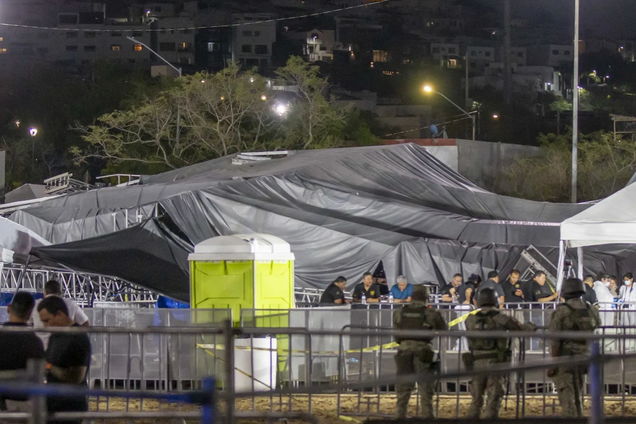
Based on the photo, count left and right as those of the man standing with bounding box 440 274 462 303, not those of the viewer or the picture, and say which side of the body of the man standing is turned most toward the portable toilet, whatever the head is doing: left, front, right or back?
right

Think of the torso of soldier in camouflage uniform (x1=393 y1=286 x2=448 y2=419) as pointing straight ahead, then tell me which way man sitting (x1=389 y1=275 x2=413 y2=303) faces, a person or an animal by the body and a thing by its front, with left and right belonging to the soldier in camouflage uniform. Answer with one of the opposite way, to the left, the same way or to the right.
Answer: the opposite way

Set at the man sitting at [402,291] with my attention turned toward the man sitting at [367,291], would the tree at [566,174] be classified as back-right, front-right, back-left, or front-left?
back-right

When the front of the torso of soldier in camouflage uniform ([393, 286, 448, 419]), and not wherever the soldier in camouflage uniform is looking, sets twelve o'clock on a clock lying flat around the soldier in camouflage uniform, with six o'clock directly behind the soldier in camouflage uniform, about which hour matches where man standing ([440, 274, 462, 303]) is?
The man standing is roughly at 12 o'clock from the soldier in camouflage uniform.

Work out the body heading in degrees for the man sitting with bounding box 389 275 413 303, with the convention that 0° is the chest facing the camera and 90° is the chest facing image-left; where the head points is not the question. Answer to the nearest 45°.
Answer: approximately 0°

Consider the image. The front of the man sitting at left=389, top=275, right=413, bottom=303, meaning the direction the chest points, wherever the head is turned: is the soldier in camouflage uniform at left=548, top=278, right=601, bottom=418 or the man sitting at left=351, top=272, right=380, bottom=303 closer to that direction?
the soldier in camouflage uniform

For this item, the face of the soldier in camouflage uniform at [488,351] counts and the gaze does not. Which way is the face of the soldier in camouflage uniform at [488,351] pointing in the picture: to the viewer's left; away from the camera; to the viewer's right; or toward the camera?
away from the camera

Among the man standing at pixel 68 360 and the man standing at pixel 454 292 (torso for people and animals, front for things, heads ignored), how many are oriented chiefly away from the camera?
0

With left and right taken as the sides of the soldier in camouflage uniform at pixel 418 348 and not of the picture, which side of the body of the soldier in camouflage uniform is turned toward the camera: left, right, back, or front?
back

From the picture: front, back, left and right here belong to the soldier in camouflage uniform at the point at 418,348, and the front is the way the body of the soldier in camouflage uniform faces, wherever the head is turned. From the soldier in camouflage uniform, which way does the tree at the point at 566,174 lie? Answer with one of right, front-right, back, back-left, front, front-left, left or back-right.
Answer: front

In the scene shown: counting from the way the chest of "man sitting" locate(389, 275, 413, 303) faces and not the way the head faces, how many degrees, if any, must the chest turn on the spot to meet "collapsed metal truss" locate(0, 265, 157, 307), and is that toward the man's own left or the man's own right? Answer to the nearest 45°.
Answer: approximately 135° to the man's own right

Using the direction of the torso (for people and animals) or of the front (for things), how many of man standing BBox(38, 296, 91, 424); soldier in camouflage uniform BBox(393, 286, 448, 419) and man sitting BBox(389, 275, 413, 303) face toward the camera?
1

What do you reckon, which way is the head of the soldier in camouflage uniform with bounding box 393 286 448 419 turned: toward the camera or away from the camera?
away from the camera

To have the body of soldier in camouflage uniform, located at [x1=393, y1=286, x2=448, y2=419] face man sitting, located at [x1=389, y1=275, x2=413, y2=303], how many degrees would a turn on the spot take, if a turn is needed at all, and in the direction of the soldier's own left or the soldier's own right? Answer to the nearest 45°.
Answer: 0° — they already face them

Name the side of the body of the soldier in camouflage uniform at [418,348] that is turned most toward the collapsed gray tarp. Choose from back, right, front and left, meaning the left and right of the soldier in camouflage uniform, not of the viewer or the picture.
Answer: front

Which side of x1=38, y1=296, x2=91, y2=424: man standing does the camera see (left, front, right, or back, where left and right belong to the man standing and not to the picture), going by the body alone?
left

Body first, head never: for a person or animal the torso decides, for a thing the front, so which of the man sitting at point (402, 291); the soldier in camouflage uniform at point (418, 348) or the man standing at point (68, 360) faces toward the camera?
the man sitting at point (402, 291)
